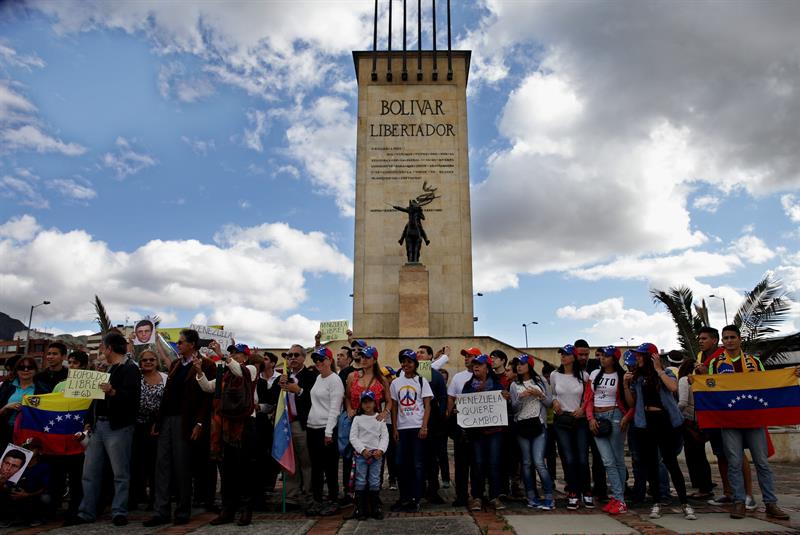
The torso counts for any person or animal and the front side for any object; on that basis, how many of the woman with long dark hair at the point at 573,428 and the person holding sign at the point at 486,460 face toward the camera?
2

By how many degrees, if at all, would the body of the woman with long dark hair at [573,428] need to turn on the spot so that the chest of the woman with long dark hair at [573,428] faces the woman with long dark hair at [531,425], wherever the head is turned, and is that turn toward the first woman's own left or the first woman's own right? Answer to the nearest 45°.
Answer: approximately 45° to the first woman's own right

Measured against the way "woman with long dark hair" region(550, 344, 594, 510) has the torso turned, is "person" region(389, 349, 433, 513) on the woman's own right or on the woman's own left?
on the woman's own right

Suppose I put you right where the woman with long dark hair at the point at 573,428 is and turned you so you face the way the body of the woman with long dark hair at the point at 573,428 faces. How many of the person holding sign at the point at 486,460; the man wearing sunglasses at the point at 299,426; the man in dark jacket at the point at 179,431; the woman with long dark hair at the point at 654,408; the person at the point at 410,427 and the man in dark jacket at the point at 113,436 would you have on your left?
1

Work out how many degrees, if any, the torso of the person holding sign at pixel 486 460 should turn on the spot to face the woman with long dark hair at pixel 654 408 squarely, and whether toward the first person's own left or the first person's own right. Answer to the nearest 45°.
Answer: approximately 90° to the first person's own left

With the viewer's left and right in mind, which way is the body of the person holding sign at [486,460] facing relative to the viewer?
facing the viewer

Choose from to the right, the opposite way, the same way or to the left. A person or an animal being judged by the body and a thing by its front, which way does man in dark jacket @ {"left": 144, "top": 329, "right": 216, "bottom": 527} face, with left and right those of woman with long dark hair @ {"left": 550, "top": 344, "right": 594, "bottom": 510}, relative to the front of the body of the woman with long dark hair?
the same way

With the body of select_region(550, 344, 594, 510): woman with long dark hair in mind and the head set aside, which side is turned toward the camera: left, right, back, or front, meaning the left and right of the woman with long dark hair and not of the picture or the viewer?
front

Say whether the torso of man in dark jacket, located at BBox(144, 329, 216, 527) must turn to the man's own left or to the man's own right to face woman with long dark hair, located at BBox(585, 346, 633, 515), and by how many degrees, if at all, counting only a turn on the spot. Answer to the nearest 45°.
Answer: approximately 135° to the man's own left

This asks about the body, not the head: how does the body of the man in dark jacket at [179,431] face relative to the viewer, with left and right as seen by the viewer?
facing the viewer and to the left of the viewer

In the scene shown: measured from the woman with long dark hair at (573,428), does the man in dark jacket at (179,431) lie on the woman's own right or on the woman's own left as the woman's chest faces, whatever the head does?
on the woman's own right

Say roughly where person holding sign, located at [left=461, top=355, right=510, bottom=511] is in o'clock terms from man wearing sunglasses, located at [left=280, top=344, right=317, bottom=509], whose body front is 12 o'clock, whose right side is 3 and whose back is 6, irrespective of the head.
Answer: The person holding sign is roughly at 8 o'clock from the man wearing sunglasses.

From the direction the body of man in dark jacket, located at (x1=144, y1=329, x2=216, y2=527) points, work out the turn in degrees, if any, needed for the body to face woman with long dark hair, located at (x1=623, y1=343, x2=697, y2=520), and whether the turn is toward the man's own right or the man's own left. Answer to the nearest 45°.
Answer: approximately 135° to the man's own left

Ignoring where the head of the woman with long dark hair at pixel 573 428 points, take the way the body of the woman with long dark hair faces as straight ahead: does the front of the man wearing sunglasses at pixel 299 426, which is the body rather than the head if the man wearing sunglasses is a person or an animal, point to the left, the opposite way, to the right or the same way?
the same way

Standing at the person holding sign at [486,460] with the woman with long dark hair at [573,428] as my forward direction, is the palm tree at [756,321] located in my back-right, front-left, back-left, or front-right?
front-left

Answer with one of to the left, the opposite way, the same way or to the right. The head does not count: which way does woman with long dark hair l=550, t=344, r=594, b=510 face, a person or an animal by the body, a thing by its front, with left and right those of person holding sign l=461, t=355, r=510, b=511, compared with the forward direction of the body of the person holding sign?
the same way
